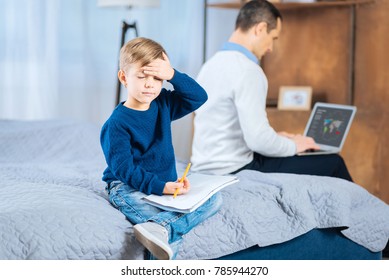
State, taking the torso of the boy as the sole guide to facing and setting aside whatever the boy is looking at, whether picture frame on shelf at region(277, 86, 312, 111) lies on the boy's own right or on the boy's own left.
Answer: on the boy's own left

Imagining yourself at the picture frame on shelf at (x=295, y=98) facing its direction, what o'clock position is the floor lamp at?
The floor lamp is roughly at 3 o'clock from the picture frame on shelf.

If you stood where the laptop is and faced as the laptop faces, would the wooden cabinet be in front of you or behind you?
behind

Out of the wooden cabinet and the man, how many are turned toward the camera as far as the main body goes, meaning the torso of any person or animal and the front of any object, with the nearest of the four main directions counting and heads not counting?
1

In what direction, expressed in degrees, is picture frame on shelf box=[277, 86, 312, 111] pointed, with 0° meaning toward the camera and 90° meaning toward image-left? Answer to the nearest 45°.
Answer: approximately 0°

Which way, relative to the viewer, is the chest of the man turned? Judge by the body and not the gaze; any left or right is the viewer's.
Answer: facing away from the viewer and to the right of the viewer
